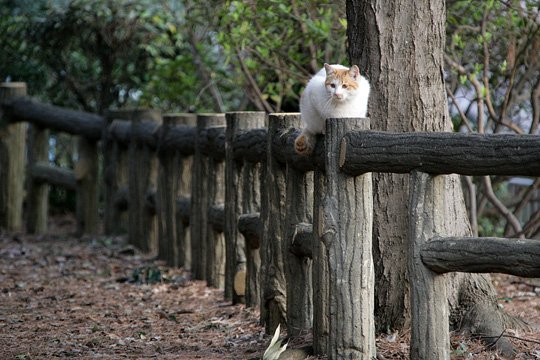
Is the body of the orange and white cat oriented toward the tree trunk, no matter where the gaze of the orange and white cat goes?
no

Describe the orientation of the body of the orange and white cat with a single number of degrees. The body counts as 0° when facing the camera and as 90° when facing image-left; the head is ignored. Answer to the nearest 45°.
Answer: approximately 315°
